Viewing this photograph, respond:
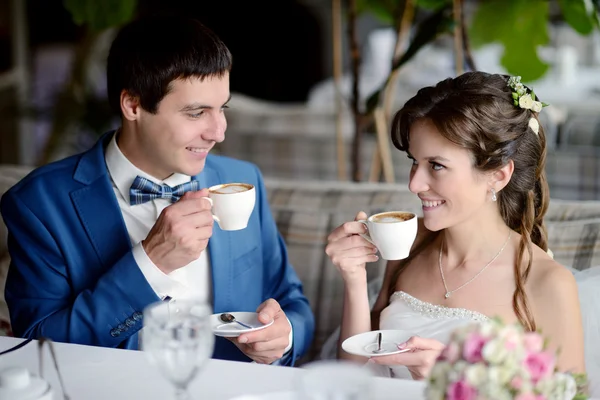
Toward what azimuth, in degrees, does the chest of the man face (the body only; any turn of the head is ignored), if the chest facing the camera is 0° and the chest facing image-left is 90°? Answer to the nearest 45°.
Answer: approximately 315°

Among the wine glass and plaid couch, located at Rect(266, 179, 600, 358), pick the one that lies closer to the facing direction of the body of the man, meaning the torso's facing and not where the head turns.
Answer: the wine glass

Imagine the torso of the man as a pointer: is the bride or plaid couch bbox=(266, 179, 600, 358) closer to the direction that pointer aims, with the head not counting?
the bride

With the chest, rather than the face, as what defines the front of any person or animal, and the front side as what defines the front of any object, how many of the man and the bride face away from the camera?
0

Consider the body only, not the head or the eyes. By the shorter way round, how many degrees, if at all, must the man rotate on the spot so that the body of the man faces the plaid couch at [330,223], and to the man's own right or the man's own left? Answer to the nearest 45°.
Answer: approximately 90° to the man's own left

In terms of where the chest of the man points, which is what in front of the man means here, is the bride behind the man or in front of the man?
in front

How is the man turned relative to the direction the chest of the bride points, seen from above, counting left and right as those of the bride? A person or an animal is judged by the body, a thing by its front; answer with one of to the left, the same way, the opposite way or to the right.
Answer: to the left

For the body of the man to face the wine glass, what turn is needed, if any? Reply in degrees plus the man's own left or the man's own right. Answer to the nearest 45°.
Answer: approximately 45° to the man's own right

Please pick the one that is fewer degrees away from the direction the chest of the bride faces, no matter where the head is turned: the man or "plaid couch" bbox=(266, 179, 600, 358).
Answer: the man

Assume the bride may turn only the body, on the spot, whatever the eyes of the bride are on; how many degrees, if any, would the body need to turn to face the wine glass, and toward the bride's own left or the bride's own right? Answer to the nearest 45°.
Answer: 0° — they already face it

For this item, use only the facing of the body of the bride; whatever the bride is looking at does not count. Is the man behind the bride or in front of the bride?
in front

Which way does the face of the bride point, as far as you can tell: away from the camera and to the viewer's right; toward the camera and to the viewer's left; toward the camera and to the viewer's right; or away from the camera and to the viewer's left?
toward the camera and to the viewer's left
